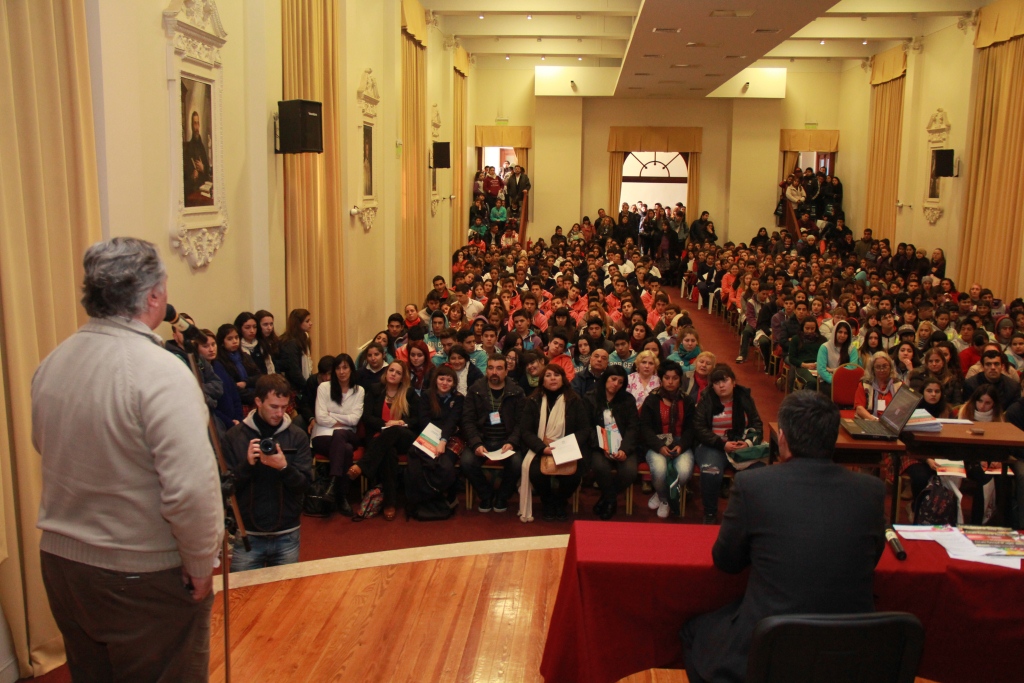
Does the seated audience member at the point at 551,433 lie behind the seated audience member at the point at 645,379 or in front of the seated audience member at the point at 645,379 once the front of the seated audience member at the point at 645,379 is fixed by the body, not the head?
in front

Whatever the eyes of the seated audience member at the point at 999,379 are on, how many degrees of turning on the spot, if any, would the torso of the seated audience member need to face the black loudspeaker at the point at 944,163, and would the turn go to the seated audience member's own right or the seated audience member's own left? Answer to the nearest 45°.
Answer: approximately 180°

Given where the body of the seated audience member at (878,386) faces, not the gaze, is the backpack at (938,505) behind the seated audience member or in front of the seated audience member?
in front

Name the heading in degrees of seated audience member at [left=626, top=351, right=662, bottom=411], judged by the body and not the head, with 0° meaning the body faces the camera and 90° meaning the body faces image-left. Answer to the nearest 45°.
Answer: approximately 0°

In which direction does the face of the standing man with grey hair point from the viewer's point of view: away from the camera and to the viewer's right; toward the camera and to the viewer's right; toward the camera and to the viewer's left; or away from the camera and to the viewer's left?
away from the camera and to the viewer's right

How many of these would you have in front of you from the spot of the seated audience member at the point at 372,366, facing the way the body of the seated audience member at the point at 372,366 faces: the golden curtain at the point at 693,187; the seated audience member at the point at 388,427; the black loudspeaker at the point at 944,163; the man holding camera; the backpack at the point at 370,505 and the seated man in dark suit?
4

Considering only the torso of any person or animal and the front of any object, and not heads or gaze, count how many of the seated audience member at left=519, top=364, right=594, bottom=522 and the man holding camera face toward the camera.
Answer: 2

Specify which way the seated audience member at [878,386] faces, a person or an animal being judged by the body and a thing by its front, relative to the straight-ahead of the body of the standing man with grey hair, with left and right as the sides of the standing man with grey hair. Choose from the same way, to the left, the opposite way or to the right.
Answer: the opposite way

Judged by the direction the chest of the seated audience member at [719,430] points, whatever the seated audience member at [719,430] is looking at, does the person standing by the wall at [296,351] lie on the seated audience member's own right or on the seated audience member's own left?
on the seated audience member's own right

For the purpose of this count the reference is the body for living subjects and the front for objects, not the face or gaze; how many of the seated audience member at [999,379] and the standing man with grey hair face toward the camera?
1

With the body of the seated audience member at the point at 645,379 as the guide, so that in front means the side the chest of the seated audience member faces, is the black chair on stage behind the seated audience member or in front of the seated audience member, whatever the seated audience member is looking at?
in front
